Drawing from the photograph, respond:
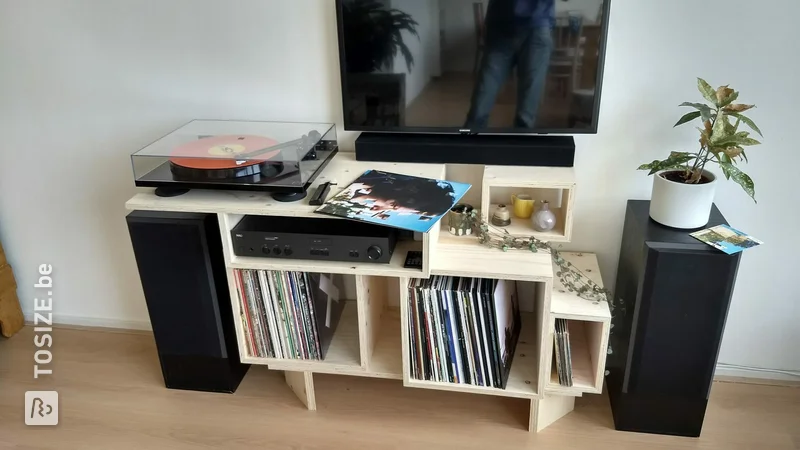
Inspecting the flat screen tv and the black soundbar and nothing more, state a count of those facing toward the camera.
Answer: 2

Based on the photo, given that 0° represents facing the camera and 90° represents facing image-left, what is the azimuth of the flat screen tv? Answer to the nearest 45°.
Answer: approximately 0°

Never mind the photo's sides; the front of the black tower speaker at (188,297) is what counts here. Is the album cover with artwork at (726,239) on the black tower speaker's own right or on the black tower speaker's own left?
on the black tower speaker's own left

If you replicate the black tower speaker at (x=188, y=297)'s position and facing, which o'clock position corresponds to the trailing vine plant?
The trailing vine plant is roughly at 10 o'clock from the black tower speaker.

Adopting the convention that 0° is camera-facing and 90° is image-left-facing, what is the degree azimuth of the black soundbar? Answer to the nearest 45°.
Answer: approximately 0°

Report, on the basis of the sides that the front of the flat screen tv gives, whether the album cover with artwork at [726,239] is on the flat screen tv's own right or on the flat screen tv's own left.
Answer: on the flat screen tv's own left
